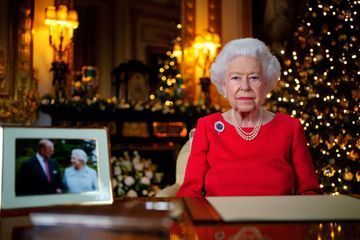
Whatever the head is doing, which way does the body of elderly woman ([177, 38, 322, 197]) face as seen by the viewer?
toward the camera

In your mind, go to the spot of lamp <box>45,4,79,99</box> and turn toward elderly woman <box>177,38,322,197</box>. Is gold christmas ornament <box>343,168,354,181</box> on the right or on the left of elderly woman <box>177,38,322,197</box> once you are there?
left

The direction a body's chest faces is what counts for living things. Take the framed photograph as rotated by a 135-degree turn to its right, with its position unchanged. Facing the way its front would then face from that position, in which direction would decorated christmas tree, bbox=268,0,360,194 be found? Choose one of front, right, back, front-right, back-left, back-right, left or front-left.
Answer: right

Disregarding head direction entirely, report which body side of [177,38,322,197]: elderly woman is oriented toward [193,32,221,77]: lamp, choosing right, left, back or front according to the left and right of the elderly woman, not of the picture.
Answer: back

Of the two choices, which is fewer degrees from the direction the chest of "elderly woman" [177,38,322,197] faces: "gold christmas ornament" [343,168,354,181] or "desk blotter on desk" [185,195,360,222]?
the desk blotter on desk

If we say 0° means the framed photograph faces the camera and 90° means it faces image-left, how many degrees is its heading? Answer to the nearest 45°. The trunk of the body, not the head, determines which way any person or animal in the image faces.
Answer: approximately 0°

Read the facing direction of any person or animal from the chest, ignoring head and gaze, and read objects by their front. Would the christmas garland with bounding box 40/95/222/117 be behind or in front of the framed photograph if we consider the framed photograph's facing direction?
behind

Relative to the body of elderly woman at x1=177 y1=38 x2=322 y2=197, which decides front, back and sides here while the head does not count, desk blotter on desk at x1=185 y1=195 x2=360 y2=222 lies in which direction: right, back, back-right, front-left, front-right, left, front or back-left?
front
